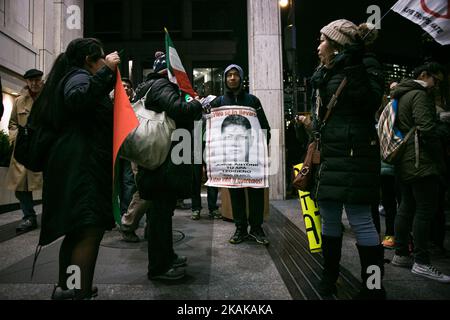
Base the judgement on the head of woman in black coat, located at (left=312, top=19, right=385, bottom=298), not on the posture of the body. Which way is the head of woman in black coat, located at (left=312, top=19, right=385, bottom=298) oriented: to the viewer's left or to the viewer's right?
to the viewer's left

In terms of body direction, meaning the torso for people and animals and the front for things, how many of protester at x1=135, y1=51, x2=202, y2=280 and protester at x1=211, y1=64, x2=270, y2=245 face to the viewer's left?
0

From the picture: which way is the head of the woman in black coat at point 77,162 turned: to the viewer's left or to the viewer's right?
to the viewer's right

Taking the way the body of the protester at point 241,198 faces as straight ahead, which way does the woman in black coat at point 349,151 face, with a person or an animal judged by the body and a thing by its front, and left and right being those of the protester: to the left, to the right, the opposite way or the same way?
to the right

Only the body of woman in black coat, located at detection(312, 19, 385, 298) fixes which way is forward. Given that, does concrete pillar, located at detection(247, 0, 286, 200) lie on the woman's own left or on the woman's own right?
on the woman's own right

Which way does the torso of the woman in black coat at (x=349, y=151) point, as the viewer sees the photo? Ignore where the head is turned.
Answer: to the viewer's left

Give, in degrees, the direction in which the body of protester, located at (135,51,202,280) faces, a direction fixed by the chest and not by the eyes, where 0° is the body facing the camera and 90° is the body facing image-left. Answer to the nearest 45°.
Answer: approximately 270°

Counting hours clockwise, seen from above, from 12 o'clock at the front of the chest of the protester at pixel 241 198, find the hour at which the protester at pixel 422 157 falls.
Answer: the protester at pixel 422 157 is roughly at 10 o'clock from the protester at pixel 241 198.

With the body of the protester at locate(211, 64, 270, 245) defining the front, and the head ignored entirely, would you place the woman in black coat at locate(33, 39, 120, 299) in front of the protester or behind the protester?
in front

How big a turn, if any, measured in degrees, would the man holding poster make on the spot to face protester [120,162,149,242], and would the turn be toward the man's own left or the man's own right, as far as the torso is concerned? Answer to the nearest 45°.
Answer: approximately 90° to the man's own right

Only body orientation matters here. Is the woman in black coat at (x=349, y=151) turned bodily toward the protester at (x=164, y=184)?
yes

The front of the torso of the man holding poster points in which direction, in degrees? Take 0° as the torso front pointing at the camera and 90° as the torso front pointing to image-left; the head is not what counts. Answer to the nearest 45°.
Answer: approximately 0°
